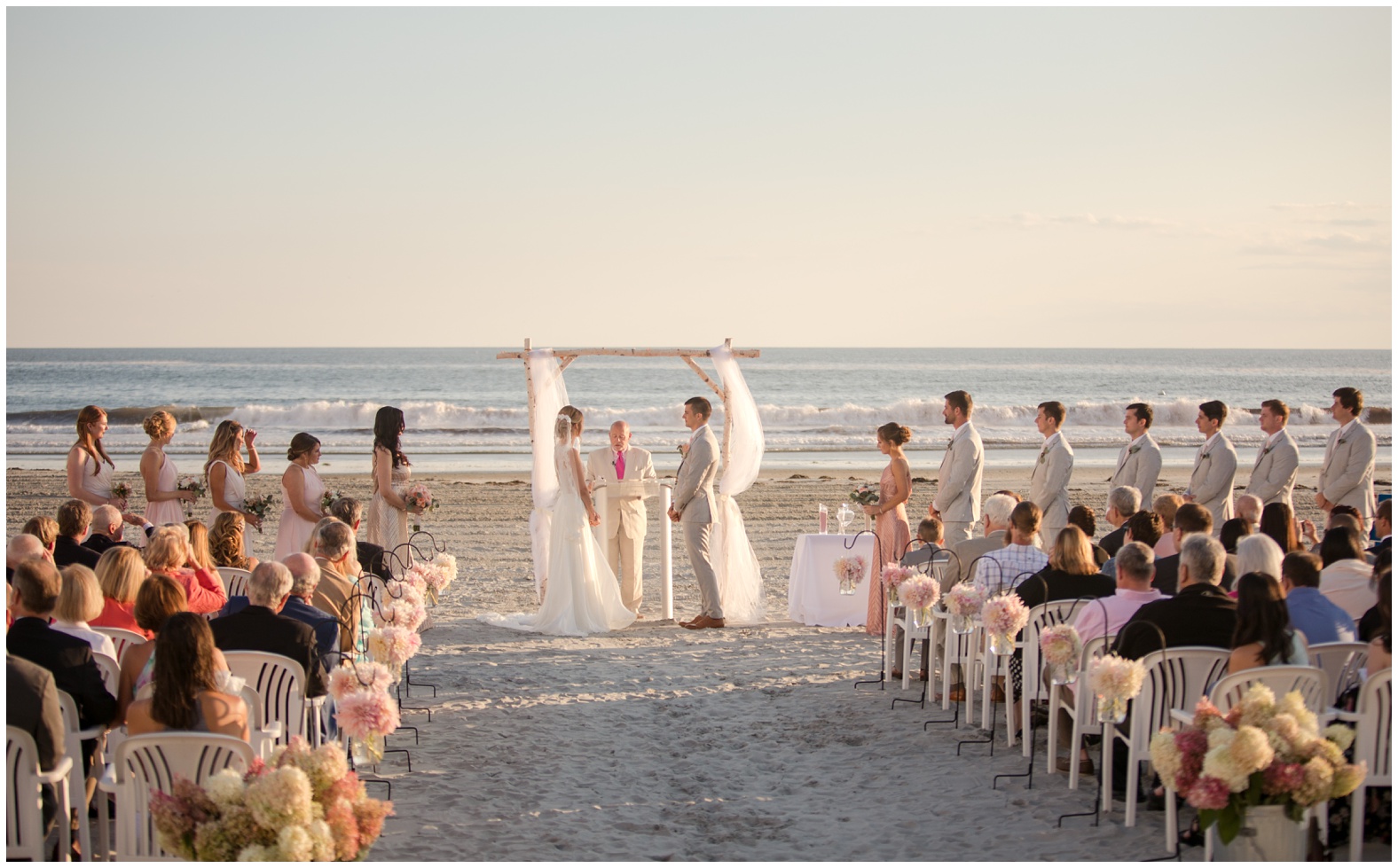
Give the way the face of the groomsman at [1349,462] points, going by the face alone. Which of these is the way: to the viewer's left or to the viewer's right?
to the viewer's left

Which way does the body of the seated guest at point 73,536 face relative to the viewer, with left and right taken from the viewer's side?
facing away from the viewer and to the right of the viewer

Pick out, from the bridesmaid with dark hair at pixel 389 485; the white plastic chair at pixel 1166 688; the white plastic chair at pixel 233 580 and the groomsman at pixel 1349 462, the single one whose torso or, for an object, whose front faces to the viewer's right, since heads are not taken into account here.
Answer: the bridesmaid with dark hair

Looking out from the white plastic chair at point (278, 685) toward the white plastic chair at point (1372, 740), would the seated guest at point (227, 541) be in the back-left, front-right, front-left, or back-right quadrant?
back-left

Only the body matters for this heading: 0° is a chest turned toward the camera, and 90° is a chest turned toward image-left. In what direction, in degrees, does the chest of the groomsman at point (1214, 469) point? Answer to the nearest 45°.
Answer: approximately 90°

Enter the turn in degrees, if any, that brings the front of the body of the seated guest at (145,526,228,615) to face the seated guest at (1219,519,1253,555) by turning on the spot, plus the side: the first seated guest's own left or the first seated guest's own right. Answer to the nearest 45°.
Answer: approximately 45° to the first seated guest's own right

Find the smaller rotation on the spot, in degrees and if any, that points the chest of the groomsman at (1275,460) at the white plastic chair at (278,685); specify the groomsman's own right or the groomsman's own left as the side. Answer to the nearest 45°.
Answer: approximately 45° to the groomsman's own left

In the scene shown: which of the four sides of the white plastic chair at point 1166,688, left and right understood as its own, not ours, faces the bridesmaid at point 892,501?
front

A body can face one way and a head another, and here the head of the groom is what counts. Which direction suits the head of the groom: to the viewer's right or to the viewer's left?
to the viewer's left

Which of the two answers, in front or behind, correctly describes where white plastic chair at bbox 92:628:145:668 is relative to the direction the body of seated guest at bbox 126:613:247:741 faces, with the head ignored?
in front

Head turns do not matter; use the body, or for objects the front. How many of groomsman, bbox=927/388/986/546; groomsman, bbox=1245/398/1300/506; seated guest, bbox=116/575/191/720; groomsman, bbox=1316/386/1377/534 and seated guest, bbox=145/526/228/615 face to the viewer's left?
3

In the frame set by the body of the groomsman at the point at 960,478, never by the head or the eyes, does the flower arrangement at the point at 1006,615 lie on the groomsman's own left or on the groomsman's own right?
on the groomsman's own left

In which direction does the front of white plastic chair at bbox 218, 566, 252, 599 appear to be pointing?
away from the camera
